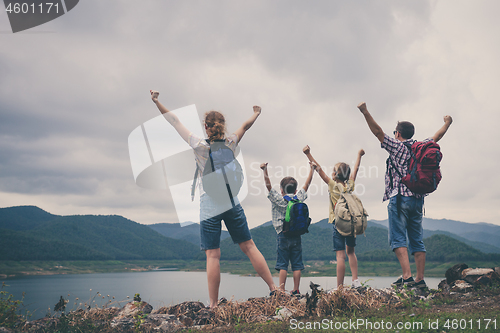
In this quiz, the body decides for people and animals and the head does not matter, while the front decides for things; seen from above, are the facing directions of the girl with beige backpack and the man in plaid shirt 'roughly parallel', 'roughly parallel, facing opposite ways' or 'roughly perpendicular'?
roughly parallel

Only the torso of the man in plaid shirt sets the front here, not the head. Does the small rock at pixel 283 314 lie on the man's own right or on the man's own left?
on the man's own left

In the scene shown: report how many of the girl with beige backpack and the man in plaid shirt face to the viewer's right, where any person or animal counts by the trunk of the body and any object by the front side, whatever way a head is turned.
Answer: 0

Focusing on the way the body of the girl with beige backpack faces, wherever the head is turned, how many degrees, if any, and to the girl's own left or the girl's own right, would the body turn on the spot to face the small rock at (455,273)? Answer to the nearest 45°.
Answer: approximately 135° to the girl's own right

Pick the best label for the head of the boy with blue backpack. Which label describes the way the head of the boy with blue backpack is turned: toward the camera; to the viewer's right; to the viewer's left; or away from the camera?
away from the camera

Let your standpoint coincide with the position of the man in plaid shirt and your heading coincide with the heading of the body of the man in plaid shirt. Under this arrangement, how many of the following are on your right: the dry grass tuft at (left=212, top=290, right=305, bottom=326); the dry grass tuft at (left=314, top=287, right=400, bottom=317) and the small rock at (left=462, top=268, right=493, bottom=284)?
1

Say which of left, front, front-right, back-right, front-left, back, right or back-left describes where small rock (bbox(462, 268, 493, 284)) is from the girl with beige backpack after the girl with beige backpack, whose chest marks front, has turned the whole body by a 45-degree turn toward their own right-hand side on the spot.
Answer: right

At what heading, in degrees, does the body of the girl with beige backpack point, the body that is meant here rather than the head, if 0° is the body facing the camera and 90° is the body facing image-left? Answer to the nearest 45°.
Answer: approximately 135°

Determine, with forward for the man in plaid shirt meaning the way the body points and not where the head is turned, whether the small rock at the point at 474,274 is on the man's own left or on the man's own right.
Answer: on the man's own right

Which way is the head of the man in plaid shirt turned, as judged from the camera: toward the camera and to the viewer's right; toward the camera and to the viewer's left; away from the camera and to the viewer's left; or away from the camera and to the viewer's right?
away from the camera and to the viewer's left

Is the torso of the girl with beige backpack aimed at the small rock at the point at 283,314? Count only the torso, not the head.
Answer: no

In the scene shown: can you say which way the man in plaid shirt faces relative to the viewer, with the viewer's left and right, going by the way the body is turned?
facing away from the viewer and to the left of the viewer

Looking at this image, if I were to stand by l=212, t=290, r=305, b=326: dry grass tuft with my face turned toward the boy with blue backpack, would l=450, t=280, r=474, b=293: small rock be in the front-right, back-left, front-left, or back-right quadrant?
front-right
